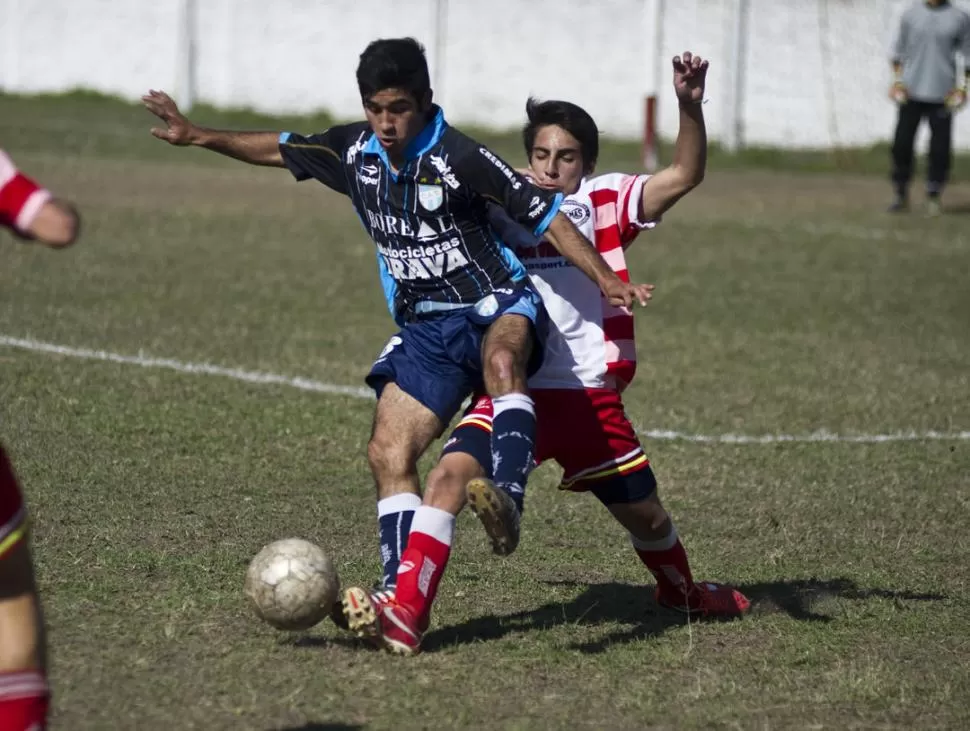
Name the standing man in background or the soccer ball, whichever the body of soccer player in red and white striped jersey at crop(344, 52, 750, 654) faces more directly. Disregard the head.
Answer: the soccer ball

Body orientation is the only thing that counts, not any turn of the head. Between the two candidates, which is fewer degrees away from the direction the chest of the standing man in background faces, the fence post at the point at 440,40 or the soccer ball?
the soccer ball

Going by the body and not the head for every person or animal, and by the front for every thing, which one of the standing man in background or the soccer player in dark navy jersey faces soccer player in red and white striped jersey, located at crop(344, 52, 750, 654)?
the standing man in background

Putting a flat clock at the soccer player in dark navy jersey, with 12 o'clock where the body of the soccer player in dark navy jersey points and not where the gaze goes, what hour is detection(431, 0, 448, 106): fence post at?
The fence post is roughly at 6 o'clock from the soccer player in dark navy jersey.

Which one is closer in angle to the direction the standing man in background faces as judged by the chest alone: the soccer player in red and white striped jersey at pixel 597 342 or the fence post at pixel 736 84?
the soccer player in red and white striped jersey

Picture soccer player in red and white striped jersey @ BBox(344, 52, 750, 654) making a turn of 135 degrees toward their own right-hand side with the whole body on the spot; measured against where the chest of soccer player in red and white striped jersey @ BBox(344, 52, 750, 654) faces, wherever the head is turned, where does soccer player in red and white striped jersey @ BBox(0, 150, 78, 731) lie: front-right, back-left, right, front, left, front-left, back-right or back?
back-left

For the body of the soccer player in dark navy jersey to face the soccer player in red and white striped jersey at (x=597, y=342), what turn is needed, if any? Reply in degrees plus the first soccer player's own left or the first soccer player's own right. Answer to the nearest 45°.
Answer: approximately 90° to the first soccer player's own left

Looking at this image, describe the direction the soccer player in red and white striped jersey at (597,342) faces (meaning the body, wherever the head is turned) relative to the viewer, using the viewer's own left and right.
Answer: facing the viewer and to the left of the viewer

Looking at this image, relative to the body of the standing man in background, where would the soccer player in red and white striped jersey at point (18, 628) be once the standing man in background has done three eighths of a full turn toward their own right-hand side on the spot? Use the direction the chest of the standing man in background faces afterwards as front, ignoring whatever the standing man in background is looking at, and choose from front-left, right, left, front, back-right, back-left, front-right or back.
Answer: back-left

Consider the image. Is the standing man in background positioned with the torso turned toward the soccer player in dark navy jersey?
yes

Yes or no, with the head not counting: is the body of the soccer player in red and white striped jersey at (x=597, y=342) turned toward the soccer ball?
yes

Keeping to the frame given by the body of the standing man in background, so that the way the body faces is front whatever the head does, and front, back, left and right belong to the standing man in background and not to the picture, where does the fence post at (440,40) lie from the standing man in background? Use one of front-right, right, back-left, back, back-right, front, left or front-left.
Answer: back-right

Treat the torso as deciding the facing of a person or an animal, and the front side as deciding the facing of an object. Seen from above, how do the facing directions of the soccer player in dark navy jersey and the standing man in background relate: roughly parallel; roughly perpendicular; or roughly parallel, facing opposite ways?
roughly parallel

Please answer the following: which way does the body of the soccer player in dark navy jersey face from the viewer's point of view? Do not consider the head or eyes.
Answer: toward the camera

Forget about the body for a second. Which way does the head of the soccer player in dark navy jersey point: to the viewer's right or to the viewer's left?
to the viewer's left

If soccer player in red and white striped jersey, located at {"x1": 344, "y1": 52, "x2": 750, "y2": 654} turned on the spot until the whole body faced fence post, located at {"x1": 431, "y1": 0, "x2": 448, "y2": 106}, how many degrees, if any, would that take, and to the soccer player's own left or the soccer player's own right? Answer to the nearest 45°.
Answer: approximately 135° to the soccer player's own right

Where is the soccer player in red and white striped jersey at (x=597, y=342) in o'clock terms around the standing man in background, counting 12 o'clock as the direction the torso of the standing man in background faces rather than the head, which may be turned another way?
The soccer player in red and white striped jersey is roughly at 12 o'clock from the standing man in background.

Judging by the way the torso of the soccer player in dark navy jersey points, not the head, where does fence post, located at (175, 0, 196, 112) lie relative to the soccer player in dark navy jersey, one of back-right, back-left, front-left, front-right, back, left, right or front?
back
